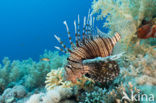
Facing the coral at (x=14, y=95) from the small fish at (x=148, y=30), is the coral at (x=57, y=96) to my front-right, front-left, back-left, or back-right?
front-left

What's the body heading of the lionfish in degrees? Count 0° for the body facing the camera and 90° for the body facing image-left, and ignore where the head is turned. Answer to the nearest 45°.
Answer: approximately 90°

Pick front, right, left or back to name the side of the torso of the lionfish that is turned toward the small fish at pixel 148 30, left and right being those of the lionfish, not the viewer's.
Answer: back

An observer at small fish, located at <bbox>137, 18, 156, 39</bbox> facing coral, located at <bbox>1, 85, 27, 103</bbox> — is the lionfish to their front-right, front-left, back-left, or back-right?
front-left
